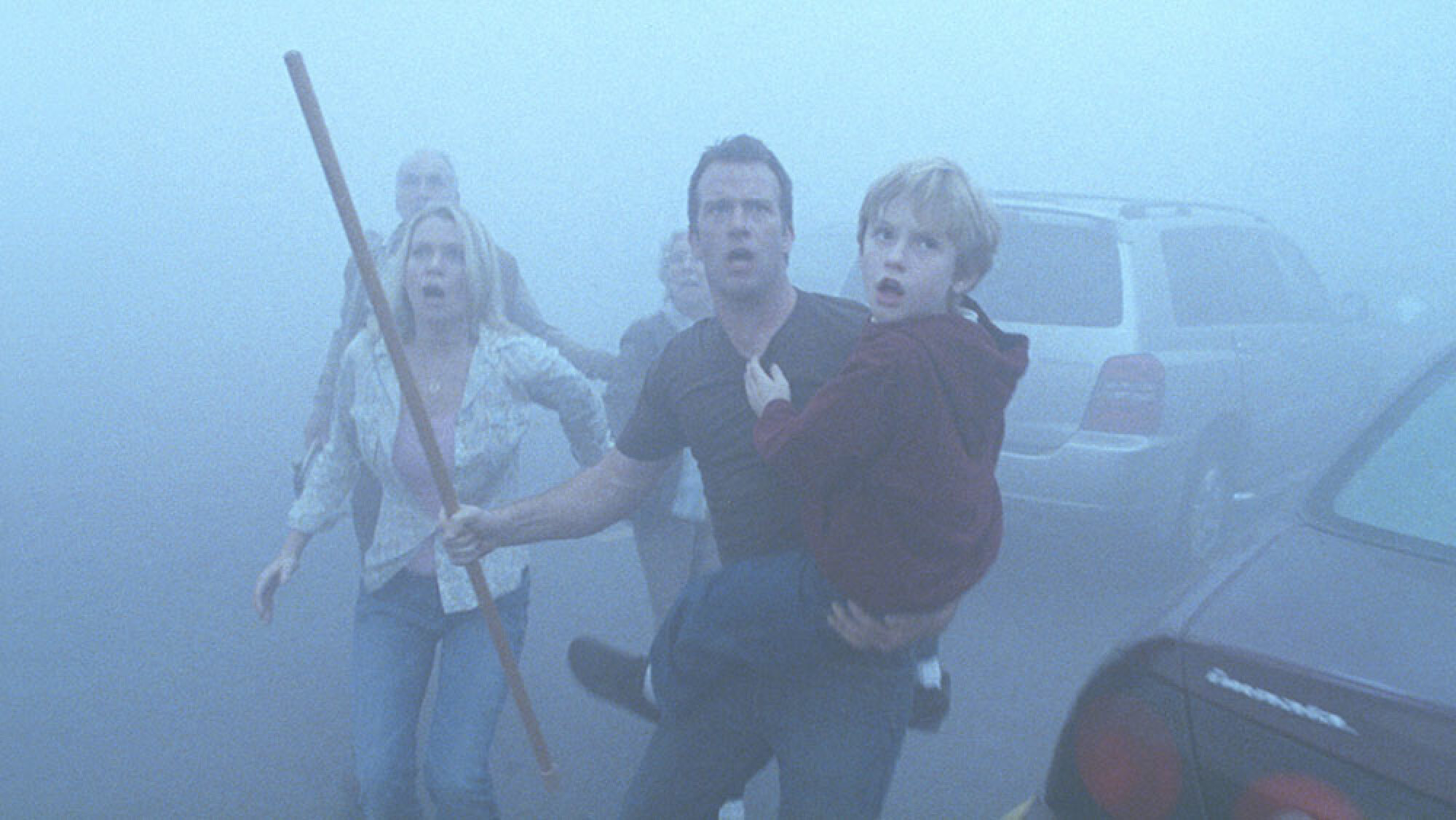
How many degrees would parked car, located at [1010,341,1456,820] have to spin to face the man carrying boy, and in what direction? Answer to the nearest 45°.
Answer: approximately 135° to its left

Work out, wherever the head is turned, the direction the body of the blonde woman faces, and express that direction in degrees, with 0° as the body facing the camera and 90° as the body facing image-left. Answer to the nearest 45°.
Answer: approximately 0°

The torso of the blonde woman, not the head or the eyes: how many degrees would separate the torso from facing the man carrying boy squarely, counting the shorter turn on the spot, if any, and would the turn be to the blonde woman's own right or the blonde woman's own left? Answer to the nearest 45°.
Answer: approximately 45° to the blonde woman's own left

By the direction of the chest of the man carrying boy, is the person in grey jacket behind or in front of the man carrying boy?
behind

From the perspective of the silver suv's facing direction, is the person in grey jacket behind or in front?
behind

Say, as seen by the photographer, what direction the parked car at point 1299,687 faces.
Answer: facing away from the viewer and to the right of the viewer

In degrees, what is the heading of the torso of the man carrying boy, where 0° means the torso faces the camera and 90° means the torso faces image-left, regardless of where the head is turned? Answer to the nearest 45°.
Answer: approximately 0°

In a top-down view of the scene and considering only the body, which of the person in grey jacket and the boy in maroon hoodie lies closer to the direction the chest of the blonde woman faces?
the boy in maroon hoodie
